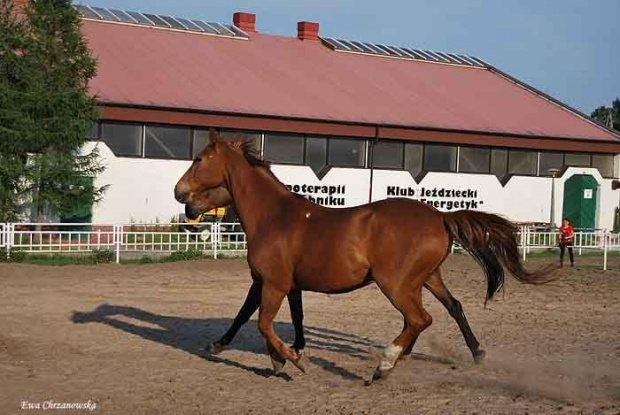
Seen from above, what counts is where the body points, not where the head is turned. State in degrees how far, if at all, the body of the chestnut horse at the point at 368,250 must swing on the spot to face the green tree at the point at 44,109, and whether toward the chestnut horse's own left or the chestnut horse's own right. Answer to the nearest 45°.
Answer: approximately 45° to the chestnut horse's own right

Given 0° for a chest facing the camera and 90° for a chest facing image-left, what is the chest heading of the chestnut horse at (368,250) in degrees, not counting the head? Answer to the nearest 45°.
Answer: approximately 90°

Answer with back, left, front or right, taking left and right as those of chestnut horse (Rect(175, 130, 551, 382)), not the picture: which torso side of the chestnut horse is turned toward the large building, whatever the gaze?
right

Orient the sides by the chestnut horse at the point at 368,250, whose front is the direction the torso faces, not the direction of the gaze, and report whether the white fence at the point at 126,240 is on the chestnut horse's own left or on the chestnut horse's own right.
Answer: on the chestnut horse's own right
